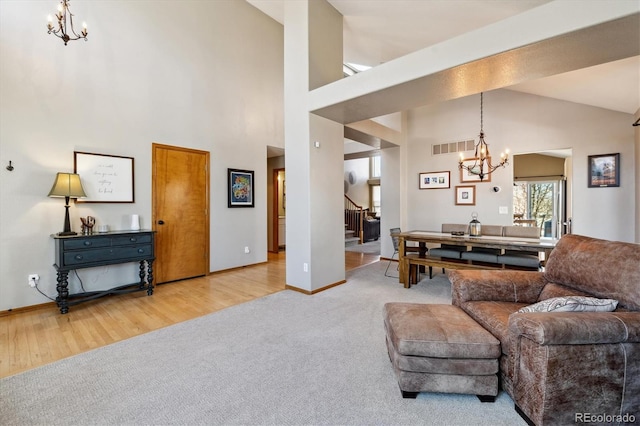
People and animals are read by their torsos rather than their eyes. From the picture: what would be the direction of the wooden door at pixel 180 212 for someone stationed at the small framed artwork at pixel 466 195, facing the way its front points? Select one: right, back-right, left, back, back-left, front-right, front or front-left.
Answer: front-right

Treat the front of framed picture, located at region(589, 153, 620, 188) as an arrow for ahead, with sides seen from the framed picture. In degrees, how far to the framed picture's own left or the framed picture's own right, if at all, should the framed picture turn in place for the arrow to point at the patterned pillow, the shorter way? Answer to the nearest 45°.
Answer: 0° — it already faces it

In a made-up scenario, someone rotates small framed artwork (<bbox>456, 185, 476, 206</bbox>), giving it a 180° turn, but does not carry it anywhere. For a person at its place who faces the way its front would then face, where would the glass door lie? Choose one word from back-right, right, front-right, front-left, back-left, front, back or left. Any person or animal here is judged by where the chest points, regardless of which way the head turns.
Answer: front-right

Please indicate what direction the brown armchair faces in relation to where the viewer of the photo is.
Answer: facing the viewer and to the left of the viewer

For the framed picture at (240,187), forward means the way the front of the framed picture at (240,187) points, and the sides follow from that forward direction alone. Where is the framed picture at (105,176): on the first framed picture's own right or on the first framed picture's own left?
on the first framed picture's own right

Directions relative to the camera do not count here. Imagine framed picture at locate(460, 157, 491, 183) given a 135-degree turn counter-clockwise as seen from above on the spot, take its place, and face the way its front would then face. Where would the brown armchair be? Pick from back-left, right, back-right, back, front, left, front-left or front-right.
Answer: back-right

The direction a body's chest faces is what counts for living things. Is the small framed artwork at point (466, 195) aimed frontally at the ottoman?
yes

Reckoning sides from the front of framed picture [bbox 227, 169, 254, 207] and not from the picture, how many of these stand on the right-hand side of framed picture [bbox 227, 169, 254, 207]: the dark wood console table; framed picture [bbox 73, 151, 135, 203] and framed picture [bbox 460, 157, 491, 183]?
2

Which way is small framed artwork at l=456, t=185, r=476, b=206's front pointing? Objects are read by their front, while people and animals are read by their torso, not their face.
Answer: toward the camera

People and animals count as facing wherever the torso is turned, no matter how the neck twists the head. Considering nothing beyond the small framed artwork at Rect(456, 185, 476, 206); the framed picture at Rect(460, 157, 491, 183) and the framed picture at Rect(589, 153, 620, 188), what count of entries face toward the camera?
3

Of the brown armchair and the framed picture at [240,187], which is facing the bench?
the framed picture

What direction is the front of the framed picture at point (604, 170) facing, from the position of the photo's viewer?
facing the viewer

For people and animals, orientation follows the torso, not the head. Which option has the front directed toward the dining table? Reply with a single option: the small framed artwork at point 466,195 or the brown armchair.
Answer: the small framed artwork

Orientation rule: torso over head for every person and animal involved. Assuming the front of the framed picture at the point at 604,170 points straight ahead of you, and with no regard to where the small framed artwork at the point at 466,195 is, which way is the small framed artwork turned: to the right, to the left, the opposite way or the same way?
the same way

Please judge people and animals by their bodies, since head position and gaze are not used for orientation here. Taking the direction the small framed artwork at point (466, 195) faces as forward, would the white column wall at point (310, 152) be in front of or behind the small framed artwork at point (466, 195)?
in front

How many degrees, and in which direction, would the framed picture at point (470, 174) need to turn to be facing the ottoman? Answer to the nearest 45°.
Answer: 0° — it already faces it

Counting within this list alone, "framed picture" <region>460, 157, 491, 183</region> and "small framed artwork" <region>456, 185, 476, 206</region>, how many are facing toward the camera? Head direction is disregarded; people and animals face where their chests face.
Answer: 2
